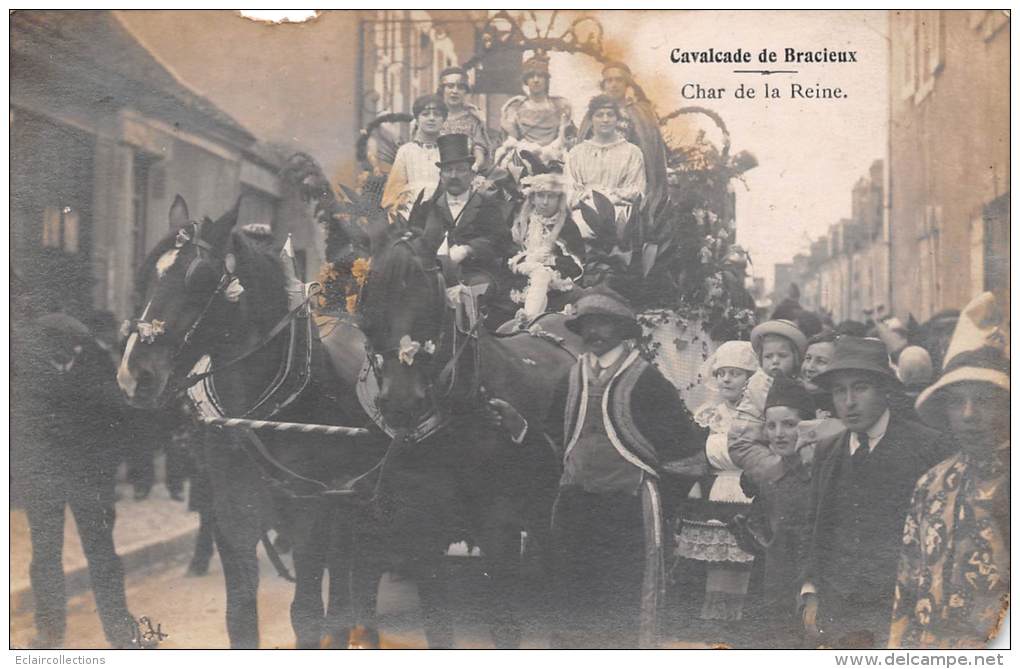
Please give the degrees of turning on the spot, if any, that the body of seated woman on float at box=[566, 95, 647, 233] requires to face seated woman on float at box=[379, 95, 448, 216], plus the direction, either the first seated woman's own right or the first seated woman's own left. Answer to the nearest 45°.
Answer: approximately 90° to the first seated woman's own right

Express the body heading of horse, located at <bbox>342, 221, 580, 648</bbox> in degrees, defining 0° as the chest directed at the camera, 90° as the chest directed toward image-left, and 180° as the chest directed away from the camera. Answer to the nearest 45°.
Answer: approximately 45°

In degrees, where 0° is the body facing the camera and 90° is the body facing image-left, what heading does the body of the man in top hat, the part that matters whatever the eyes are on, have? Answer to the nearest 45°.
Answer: approximately 45°

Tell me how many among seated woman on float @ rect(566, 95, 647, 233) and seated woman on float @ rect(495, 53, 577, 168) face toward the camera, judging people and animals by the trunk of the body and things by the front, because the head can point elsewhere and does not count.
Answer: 2
